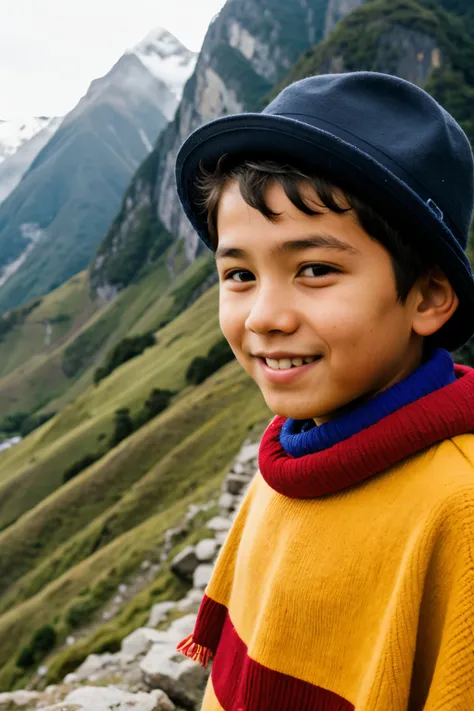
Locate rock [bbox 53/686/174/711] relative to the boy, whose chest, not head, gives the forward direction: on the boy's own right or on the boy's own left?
on the boy's own right

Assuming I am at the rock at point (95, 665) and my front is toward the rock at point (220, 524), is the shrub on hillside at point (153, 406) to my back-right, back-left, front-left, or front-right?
front-left

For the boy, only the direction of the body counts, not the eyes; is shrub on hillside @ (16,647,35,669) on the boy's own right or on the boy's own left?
on the boy's own right

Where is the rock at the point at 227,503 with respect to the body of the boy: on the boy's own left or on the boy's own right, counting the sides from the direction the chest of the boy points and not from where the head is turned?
on the boy's own right

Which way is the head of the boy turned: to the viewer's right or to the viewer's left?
to the viewer's left

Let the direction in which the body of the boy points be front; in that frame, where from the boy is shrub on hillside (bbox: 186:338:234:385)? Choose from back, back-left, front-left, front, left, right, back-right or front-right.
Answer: back-right

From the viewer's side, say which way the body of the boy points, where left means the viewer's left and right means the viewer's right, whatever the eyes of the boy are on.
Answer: facing the viewer and to the left of the viewer

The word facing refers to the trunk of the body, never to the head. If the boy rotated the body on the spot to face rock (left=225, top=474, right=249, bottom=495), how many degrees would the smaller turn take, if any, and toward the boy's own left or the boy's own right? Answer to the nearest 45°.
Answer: approximately 135° to the boy's own right

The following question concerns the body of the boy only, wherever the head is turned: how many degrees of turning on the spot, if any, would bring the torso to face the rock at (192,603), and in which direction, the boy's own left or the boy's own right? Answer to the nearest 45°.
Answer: approximately 135° to the boy's own right

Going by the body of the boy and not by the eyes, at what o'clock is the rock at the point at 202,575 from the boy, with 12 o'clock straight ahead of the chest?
The rock is roughly at 4 o'clock from the boy.

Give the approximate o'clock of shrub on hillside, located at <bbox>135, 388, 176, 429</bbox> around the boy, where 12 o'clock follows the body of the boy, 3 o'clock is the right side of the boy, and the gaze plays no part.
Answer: The shrub on hillside is roughly at 4 o'clock from the boy.
